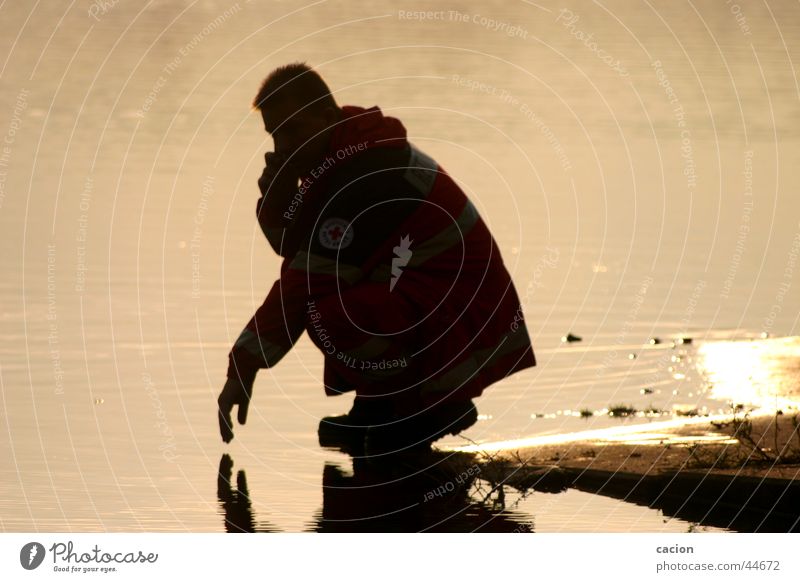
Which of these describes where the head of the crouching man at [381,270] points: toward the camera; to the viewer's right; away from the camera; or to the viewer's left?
to the viewer's left

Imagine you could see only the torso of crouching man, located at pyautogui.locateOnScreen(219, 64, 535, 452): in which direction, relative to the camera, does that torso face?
to the viewer's left
